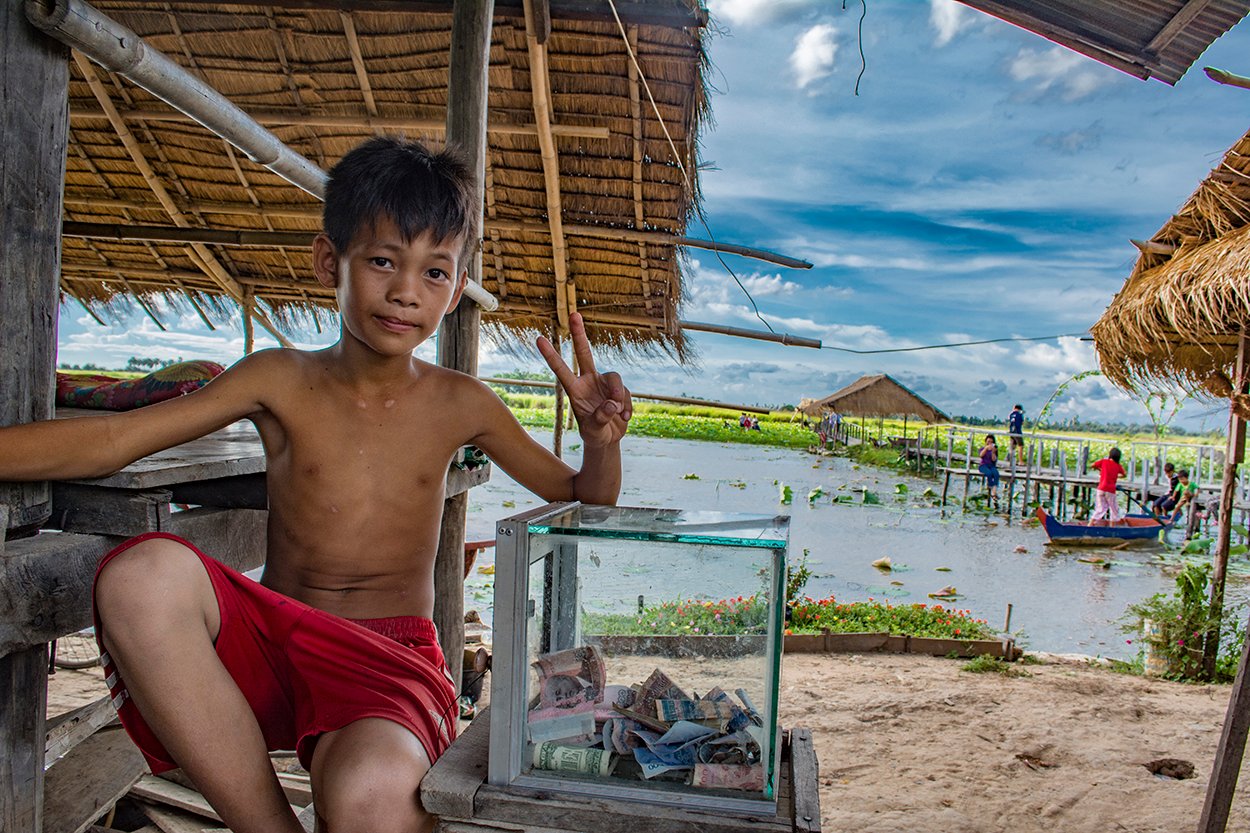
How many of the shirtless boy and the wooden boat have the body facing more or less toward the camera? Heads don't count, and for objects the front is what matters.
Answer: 1

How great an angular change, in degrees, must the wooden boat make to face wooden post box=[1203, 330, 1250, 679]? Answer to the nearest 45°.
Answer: approximately 90° to its left

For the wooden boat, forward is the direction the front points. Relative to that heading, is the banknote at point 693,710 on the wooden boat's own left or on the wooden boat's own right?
on the wooden boat's own left

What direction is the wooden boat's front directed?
to the viewer's left

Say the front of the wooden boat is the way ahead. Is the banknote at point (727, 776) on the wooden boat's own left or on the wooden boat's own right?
on the wooden boat's own left

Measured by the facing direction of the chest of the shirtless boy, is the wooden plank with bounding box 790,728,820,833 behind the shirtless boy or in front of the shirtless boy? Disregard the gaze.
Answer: in front

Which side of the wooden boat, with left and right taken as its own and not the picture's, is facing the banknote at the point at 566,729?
left

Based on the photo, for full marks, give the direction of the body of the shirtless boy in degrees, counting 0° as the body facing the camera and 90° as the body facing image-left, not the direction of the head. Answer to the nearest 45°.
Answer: approximately 0°

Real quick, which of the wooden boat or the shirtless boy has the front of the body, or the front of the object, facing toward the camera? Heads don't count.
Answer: the shirtless boy

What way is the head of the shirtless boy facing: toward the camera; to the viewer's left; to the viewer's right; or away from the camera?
toward the camera

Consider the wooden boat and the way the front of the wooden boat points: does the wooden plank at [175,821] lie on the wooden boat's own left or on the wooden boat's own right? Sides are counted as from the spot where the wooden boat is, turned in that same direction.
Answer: on the wooden boat's own left
